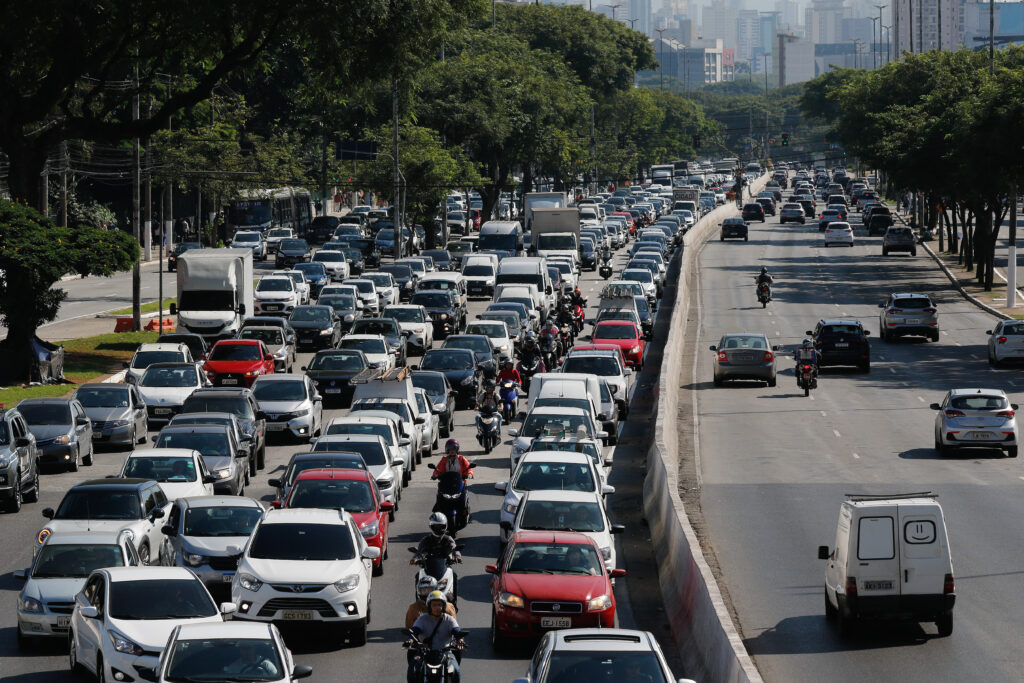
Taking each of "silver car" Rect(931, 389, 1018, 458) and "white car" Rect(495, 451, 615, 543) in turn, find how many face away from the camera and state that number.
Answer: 1

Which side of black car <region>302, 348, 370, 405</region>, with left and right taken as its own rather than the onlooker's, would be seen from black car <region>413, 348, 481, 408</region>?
left

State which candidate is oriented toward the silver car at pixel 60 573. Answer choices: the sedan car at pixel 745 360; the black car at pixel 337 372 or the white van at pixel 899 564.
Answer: the black car

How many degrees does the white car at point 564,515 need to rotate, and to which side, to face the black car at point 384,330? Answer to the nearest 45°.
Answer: approximately 180°

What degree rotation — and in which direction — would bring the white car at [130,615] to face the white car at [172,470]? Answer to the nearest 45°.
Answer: approximately 135° to its left

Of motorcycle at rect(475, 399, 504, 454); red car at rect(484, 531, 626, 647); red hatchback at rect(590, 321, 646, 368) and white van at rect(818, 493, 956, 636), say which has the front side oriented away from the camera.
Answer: the white van

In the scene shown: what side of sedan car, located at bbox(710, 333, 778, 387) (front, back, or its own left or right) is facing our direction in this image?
back

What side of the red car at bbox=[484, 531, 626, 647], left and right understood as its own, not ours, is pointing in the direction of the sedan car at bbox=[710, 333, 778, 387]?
back
